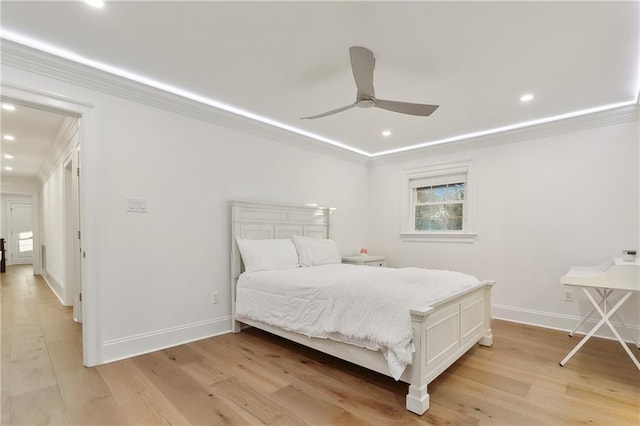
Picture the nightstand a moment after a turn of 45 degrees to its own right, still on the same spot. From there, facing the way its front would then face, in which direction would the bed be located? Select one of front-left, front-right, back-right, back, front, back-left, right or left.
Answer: front

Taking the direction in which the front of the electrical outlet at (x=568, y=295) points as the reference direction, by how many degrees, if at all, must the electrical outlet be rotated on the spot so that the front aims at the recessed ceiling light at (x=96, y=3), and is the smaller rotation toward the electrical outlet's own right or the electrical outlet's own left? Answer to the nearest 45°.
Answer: approximately 45° to the electrical outlet's own right

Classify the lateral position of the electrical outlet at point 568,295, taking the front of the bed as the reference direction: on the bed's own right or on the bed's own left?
on the bed's own left

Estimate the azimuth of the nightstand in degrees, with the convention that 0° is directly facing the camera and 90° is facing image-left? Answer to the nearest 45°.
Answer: approximately 315°

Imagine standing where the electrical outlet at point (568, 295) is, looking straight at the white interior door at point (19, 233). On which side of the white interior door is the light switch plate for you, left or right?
left

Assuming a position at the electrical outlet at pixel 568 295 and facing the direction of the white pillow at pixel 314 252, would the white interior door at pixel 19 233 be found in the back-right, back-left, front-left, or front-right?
front-right

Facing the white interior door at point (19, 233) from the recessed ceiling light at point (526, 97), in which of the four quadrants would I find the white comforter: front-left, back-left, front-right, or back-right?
front-left

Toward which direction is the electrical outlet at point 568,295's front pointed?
toward the camera

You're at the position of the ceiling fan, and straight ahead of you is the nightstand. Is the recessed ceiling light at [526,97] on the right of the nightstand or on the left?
right

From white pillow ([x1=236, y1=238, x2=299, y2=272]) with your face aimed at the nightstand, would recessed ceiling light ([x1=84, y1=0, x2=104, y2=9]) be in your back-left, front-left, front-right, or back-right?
back-right

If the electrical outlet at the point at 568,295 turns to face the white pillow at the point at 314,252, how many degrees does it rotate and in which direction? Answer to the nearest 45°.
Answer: approximately 45° to its right

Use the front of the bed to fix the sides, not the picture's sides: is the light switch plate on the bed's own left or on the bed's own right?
on the bed's own right

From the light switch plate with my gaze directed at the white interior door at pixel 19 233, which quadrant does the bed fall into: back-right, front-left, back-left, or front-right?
back-right

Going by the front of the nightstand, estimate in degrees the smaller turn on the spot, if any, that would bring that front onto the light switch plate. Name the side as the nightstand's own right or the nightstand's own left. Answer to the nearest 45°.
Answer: approximately 90° to the nightstand's own right

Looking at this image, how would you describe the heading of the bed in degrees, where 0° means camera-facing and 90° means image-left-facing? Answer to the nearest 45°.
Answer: approximately 315°

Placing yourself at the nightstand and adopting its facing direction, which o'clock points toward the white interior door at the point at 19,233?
The white interior door is roughly at 5 o'clock from the nightstand.

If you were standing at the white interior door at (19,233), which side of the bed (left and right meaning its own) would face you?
back

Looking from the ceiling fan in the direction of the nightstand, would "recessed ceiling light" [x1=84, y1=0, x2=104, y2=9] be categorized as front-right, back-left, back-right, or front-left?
back-left
